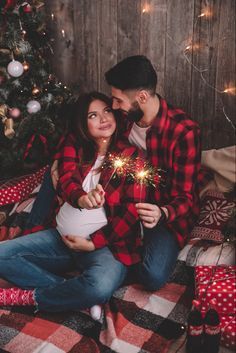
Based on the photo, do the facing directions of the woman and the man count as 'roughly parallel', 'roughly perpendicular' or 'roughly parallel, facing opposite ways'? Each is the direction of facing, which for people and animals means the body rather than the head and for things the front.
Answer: roughly parallel

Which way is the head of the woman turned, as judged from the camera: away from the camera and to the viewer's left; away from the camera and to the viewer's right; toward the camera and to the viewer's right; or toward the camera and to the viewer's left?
toward the camera and to the viewer's right

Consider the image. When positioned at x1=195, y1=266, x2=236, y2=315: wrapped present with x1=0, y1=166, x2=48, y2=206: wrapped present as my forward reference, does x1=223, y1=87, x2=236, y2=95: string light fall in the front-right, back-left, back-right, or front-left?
front-right

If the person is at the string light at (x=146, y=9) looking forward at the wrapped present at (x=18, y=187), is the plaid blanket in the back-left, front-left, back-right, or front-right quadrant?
front-left

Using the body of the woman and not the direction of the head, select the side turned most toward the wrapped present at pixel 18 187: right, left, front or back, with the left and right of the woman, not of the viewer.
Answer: right

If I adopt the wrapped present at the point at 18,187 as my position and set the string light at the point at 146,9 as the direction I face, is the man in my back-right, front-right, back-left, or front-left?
front-right

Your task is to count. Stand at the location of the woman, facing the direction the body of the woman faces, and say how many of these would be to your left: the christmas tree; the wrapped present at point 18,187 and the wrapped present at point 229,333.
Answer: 1

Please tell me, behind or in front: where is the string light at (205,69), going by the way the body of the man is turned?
behind

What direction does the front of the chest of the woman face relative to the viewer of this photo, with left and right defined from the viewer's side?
facing the viewer and to the left of the viewer

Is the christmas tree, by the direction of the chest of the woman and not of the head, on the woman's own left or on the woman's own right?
on the woman's own right

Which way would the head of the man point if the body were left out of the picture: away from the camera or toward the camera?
toward the camera

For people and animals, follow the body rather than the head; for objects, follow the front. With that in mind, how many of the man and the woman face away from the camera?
0
